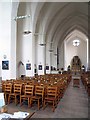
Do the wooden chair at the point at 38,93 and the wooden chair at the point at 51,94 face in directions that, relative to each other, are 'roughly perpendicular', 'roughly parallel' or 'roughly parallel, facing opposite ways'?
roughly parallel
